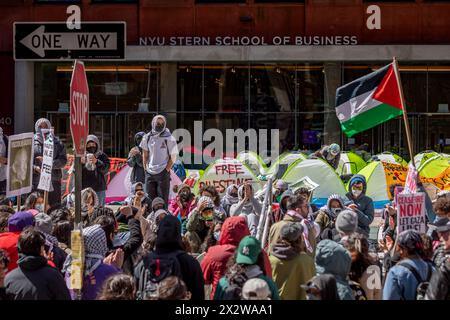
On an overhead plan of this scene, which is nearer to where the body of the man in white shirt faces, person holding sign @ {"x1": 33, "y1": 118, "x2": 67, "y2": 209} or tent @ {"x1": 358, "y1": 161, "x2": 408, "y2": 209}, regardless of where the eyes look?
the person holding sign

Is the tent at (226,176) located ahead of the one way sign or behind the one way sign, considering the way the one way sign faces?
behind

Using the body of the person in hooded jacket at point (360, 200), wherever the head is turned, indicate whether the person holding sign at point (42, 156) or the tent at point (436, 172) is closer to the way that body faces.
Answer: the person holding sign

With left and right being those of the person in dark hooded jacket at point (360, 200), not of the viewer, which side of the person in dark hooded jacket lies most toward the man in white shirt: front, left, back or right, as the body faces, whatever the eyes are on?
right

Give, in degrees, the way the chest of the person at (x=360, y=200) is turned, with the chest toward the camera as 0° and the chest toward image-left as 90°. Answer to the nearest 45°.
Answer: approximately 45°
